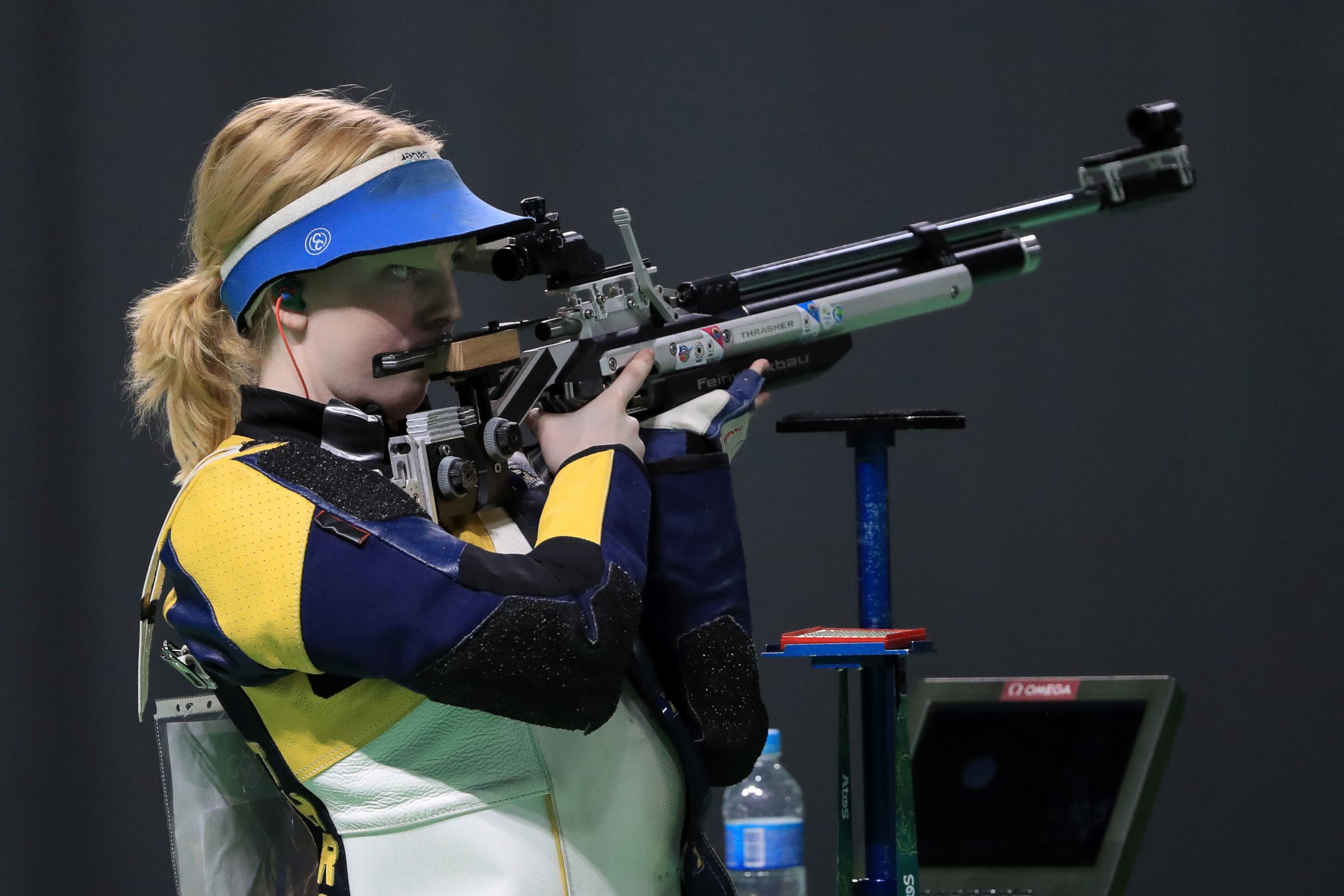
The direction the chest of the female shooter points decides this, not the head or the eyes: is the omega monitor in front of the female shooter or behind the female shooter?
in front

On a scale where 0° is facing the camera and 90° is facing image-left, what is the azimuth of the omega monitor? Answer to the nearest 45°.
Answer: approximately 45°

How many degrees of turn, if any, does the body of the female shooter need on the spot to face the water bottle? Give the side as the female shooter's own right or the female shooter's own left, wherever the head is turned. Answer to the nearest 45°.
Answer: approximately 45° to the female shooter's own left

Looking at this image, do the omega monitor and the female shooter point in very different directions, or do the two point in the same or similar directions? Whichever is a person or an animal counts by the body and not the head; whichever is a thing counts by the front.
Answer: very different directions

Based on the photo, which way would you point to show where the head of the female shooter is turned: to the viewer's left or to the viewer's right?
to the viewer's right

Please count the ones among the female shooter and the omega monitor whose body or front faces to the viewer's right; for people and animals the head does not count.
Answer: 1

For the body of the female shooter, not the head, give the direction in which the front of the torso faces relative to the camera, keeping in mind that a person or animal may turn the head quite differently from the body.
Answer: to the viewer's right
